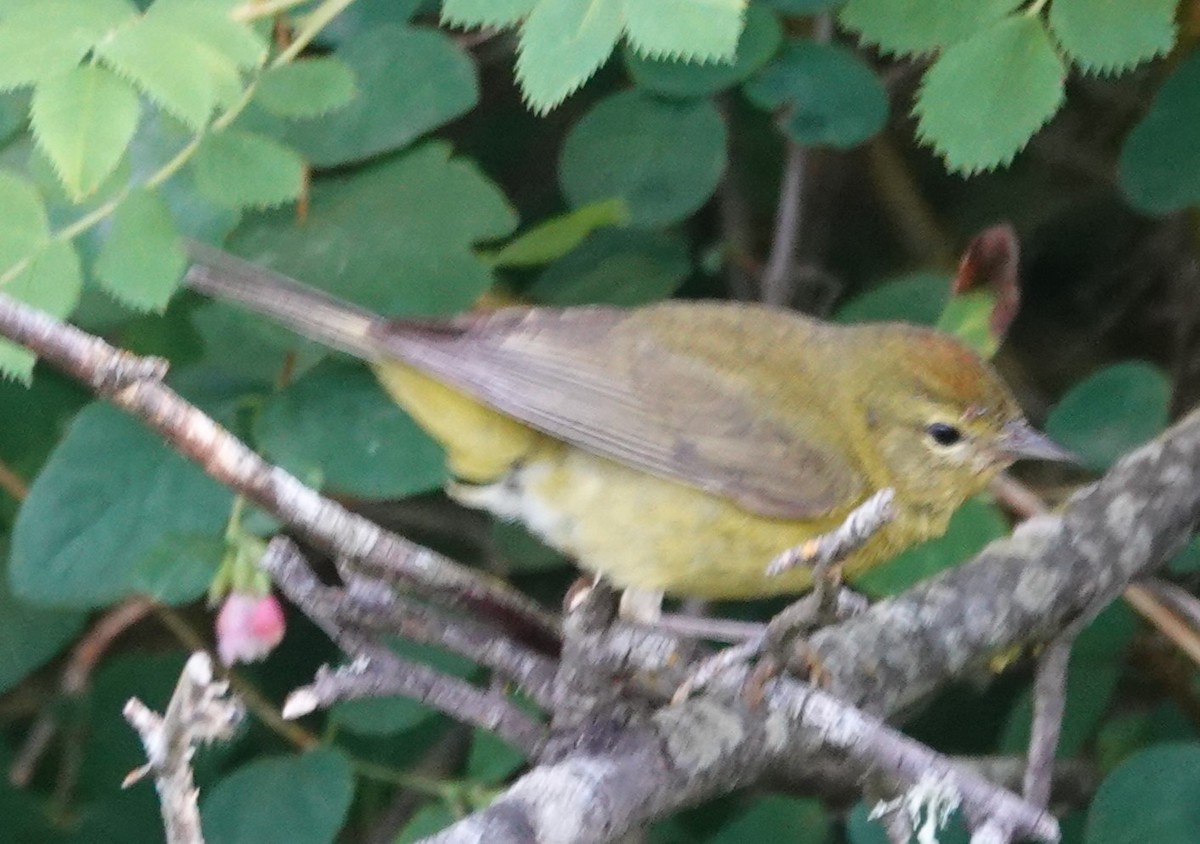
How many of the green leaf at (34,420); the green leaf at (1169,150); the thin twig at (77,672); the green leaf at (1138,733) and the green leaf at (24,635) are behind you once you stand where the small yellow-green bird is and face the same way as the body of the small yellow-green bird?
3

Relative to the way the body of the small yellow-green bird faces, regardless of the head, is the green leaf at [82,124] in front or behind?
behind

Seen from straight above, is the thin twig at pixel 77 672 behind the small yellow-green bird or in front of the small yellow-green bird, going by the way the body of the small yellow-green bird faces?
behind

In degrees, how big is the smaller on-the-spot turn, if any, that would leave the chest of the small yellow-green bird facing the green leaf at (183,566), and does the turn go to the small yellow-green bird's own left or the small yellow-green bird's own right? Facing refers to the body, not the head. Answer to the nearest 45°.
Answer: approximately 135° to the small yellow-green bird's own right

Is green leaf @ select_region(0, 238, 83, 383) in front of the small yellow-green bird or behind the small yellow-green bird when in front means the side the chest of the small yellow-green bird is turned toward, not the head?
behind

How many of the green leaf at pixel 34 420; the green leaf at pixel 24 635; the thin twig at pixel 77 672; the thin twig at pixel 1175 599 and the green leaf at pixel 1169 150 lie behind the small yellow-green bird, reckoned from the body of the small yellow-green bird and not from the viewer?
3

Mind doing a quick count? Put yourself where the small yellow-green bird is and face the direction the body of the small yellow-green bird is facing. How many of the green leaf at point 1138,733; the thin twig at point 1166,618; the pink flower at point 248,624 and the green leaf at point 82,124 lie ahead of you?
2

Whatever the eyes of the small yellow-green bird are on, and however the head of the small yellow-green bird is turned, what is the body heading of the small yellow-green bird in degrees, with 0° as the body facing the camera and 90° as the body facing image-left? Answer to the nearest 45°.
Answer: approximately 270°
